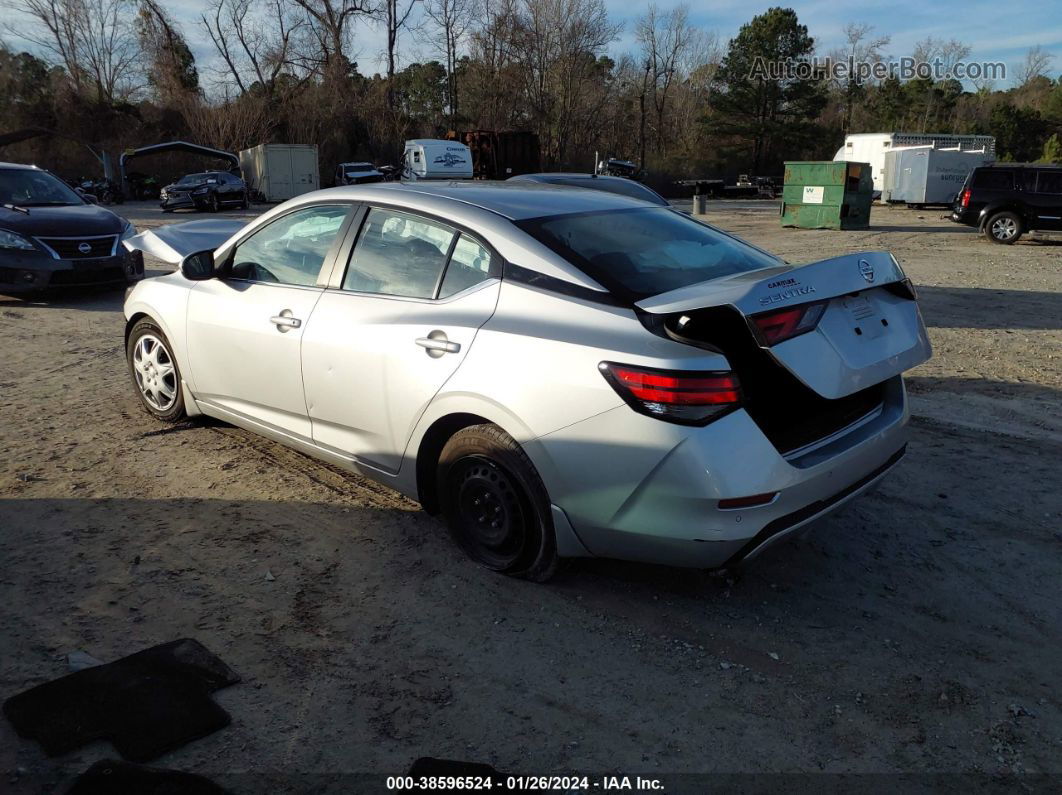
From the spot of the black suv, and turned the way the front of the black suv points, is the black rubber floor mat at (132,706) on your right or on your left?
on your right

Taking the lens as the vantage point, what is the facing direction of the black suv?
facing to the right of the viewer

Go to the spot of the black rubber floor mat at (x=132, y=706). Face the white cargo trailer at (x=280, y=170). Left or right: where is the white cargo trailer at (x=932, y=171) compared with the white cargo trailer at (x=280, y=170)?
right

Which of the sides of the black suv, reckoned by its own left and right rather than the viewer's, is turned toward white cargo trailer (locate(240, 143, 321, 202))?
back

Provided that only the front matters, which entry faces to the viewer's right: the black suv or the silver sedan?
the black suv

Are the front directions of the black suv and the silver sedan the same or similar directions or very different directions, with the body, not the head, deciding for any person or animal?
very different directions

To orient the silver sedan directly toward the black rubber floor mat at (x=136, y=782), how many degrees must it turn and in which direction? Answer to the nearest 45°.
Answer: approximately 90° to its left

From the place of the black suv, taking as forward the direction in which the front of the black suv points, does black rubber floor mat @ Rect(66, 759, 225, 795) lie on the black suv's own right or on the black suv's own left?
on the black suv's own right

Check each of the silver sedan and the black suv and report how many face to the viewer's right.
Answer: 1

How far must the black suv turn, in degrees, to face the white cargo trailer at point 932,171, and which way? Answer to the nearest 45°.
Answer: approximately 90° to its left
